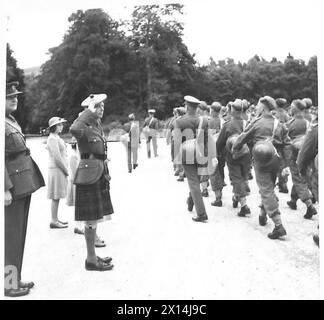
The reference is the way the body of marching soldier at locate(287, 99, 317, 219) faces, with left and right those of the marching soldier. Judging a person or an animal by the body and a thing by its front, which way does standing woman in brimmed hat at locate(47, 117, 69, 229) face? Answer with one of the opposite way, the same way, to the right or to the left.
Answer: to the right

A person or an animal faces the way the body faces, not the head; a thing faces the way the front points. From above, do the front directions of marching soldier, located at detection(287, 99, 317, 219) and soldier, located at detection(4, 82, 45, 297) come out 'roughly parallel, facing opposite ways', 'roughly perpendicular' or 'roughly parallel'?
roughly perpendicular

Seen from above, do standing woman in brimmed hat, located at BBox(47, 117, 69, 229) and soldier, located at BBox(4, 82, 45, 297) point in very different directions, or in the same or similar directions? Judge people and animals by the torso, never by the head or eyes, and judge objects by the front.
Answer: same or similar directions

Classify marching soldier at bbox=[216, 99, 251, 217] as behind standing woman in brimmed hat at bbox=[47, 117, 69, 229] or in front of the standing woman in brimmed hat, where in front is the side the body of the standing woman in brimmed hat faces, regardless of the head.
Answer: in front

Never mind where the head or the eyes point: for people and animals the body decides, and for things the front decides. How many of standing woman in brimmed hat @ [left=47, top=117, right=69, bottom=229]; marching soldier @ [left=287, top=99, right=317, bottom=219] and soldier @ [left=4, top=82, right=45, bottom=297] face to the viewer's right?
2

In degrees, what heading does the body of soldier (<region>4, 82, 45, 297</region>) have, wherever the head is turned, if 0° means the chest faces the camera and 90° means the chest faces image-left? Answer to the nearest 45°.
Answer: approximately 270°

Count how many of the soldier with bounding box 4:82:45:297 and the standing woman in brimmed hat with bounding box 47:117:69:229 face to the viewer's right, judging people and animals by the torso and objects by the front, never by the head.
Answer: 2

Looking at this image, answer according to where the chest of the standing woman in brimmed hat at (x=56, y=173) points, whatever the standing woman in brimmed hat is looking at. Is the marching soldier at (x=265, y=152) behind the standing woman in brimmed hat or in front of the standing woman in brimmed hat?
in front

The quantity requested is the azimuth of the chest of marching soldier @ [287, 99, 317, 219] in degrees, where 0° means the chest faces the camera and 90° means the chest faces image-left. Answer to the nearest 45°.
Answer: approximately 135°

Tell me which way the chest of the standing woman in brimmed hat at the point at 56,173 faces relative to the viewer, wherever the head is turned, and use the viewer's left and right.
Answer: facing to the right of the viewer

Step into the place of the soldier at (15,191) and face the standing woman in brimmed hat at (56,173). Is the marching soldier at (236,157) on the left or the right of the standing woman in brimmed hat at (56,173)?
right
